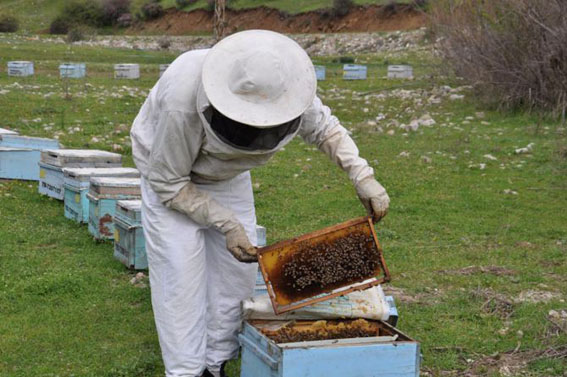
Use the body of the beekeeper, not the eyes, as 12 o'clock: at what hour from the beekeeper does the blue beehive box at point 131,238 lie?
The blue beehive box is roughly at 7 o'clock from the beekeeper.

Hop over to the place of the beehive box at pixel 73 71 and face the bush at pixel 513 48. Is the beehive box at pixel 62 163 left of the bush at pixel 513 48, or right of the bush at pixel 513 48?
right

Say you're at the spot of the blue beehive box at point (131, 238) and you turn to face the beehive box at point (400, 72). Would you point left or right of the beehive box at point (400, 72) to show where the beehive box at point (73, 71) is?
left

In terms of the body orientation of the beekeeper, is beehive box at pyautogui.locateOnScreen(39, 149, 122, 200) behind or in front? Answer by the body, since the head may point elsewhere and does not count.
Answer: behind

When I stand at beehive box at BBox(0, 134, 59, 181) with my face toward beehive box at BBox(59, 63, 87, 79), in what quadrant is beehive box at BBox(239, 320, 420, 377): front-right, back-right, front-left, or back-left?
back-right

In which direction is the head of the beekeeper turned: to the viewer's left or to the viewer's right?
to the viewer's right

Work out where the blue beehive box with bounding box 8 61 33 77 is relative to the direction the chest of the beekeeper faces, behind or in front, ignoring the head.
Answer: behind
